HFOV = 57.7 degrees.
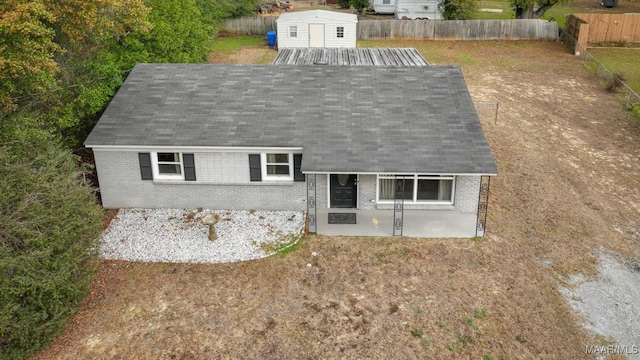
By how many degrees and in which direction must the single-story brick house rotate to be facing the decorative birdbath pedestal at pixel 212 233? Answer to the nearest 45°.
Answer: approximately 45° to its right

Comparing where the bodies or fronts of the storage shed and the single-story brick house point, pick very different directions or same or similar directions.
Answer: same or similar directions

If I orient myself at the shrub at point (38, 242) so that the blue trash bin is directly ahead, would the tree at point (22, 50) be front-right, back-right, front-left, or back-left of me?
front-left

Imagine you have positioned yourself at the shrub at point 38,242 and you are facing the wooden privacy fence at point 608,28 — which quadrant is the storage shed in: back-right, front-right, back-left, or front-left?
front-left

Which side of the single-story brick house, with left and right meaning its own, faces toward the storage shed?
back

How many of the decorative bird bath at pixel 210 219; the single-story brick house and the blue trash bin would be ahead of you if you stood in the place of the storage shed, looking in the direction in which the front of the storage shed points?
2

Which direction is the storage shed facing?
toward the camera

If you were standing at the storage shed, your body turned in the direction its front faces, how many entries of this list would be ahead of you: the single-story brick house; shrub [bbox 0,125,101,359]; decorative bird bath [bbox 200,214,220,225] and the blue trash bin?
3

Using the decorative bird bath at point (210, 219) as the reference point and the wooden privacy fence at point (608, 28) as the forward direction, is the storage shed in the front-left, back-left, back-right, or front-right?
front-left

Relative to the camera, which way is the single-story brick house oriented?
toward the camera

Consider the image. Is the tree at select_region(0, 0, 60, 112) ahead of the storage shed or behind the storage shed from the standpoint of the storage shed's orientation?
ahead

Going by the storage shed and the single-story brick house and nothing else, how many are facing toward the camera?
2

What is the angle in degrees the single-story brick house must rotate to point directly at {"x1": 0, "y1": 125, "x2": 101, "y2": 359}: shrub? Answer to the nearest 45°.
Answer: approximately 45° to its right

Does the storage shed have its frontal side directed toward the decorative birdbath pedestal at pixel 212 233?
yes

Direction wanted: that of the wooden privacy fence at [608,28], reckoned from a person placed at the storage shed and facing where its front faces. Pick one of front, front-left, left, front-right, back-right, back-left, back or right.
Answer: left
